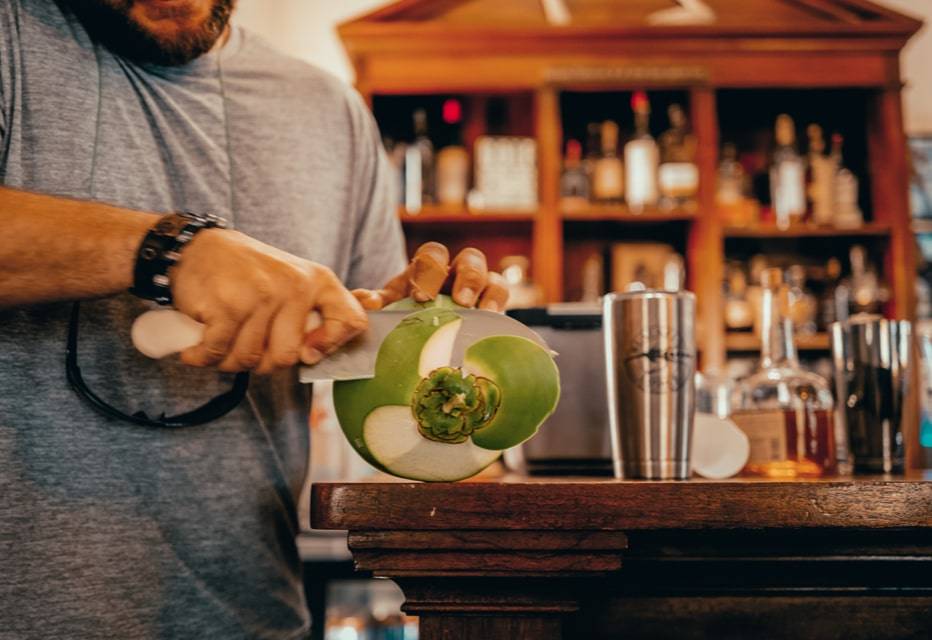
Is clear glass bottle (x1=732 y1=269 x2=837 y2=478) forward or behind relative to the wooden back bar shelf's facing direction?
forward

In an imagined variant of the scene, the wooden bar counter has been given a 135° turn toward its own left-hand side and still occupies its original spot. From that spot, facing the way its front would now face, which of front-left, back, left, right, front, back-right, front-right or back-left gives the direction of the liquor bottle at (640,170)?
front-left

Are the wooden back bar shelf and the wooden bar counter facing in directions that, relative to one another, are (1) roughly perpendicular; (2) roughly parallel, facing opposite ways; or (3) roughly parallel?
roughly parallel

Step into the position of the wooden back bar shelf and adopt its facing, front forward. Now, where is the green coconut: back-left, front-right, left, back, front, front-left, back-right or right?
front

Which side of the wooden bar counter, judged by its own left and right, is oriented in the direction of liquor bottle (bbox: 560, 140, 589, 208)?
back

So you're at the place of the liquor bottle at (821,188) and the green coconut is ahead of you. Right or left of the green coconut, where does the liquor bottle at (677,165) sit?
right

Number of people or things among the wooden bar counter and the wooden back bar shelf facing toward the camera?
2

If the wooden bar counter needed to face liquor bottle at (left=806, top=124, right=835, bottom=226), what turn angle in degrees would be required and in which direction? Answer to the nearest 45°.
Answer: approximately 180°

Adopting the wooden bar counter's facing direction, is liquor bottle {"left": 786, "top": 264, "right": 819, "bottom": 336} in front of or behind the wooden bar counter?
behind

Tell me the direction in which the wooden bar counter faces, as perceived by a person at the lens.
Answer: facing the viewer

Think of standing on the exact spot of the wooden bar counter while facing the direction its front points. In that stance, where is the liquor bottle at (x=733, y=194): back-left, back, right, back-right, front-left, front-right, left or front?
back

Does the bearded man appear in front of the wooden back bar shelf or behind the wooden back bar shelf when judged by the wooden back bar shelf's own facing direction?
in front

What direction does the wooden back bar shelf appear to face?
toward the camera
